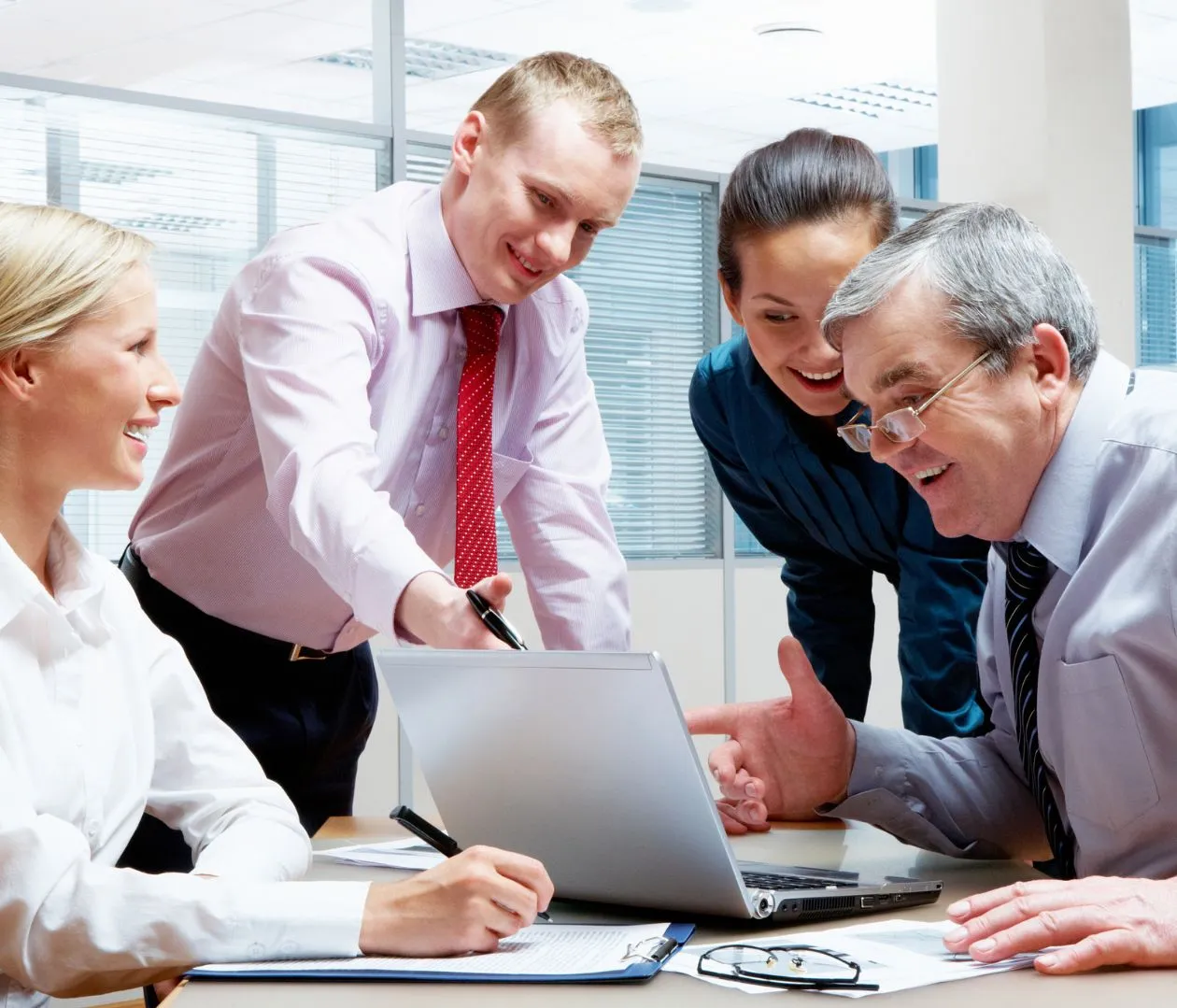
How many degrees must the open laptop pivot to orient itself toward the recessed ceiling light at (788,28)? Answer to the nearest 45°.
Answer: approximately 45° to its left

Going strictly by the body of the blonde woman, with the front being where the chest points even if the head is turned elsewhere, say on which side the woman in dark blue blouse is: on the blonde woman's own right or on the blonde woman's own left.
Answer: on the blonde woman's own left

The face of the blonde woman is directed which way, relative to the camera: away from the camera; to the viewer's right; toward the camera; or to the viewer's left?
to the viewer's right

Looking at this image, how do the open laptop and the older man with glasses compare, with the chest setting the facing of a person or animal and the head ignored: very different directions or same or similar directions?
very different directions

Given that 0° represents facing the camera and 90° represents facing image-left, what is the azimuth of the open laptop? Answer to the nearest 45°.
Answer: approximately 225°

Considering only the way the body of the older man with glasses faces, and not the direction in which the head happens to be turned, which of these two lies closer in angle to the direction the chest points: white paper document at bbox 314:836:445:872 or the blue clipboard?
the blue clipboard
